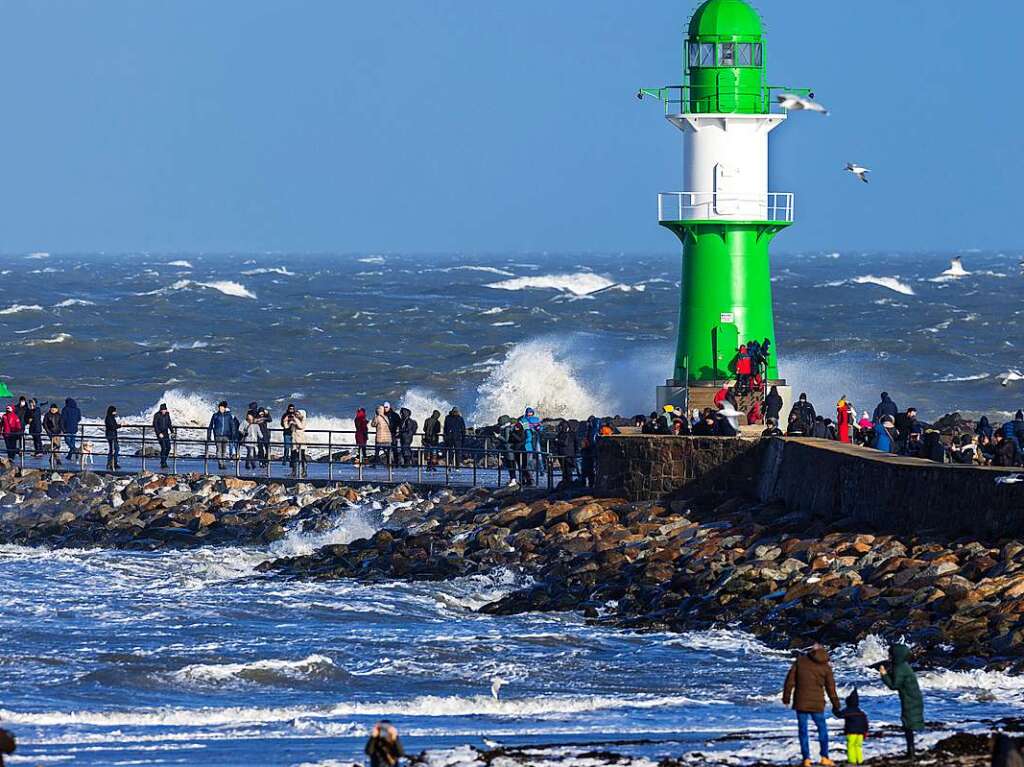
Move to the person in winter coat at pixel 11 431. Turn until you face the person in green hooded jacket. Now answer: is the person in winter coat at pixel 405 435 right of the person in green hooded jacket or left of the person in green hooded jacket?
left

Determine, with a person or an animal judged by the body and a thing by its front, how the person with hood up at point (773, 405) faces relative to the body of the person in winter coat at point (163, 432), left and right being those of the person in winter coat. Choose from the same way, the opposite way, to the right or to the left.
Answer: the opposite way

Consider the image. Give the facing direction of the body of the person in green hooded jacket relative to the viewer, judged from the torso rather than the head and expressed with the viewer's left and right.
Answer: facing away from the viewer and to the left of the viewer

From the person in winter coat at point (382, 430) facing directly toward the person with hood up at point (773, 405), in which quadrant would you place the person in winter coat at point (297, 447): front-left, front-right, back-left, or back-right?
back-right

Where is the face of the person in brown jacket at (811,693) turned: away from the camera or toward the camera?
away from the camera

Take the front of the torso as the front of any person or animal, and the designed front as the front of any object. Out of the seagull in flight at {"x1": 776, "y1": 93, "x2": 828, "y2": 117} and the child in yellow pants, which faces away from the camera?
the child in yellow pants

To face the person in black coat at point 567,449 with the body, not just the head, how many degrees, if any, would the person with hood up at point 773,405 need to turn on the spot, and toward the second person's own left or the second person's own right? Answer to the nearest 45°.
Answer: approximately 90° to the second person's own left

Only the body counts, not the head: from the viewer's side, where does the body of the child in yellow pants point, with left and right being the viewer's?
facing away from the viewer

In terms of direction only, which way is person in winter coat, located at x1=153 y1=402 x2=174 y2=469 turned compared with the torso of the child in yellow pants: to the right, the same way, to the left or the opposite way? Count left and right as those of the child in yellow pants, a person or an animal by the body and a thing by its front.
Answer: the opposite way

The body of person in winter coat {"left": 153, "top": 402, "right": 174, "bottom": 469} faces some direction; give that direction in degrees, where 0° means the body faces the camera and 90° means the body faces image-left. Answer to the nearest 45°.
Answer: approximately 0°

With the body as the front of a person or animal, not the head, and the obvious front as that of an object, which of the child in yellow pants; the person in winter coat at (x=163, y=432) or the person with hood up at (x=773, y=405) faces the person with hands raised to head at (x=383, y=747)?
the person in winter coat

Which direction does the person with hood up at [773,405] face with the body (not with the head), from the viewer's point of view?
away from the camera
